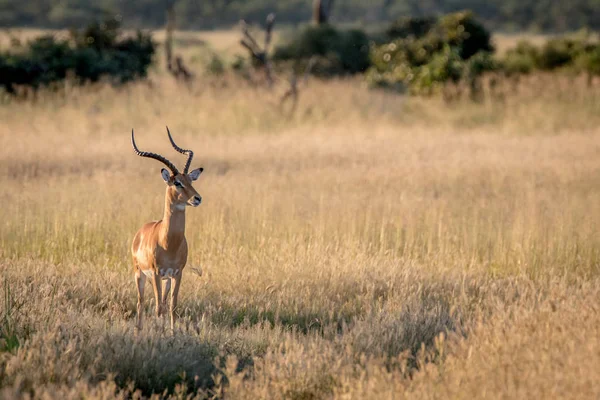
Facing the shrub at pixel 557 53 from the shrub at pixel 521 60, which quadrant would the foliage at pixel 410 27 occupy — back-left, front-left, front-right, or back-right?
back-left

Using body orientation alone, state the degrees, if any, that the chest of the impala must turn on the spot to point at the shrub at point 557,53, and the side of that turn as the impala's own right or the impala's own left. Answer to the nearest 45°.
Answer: approximately 90° to the impala's own left

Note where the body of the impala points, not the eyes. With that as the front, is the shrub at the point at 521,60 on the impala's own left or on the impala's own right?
on the impala's own left

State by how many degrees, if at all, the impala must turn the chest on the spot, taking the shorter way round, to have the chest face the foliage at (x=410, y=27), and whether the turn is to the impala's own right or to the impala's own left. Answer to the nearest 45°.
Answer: approximately 135° to the impala's own left

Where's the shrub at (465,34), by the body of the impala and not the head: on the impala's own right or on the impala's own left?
on the impala's own left

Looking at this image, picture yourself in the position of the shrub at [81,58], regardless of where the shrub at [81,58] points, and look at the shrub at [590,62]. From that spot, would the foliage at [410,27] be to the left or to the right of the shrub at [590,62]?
left

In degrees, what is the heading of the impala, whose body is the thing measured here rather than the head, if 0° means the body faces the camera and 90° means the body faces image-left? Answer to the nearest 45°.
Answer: approximately 315°

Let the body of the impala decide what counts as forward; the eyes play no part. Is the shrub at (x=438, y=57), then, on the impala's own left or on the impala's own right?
on the impala's own left
